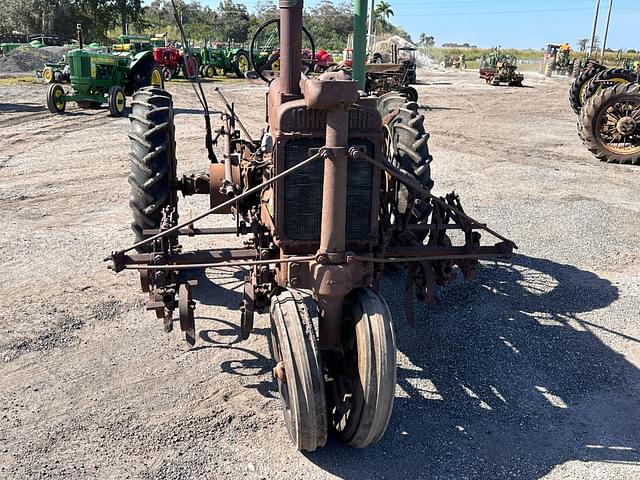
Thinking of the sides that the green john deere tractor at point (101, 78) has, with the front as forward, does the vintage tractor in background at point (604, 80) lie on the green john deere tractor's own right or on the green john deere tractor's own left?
on the green john deere tractor's own left

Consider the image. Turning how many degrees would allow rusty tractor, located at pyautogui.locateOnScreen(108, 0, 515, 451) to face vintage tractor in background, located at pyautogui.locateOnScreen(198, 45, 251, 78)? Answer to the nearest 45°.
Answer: approximately 180°

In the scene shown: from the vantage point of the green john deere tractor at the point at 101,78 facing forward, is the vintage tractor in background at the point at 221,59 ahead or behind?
behind

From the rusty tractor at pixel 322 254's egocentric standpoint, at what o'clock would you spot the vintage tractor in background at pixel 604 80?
The vintage tractor in background is roughly at 7 o'clock from the rusty tractor.

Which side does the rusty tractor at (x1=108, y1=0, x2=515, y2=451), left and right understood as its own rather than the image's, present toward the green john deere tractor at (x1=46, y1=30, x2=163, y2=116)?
back

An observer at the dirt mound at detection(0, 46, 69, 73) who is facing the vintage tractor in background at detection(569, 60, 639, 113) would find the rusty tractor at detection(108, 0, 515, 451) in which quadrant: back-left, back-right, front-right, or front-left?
front-right

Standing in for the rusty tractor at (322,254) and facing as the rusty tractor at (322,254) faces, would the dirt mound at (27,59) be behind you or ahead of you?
behind

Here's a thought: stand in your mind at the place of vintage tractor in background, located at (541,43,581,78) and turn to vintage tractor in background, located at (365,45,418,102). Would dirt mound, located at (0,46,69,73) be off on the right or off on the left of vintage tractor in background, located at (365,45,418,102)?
right

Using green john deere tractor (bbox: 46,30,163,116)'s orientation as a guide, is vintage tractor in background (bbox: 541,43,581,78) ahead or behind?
behind

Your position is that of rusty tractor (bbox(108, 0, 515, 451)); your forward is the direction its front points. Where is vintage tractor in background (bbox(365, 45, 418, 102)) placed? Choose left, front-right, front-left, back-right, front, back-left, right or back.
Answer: back

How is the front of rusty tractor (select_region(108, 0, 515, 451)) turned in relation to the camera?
facing the viewer

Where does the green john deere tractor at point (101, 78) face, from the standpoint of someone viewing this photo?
facing the viewer and to the left of the viewer

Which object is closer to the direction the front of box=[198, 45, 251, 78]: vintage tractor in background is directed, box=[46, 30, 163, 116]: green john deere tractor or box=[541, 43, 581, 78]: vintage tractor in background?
the green john deere tractor

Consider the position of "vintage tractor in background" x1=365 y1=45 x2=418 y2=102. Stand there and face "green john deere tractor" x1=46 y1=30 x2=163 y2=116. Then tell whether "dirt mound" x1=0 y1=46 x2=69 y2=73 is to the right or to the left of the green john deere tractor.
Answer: right

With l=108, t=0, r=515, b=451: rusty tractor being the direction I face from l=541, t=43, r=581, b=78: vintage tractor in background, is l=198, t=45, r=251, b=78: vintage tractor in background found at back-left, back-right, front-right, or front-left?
front-right

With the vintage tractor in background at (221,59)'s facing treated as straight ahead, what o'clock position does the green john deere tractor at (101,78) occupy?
The green john deere tractor is roughly at 11 o'clock from the vintage tractor in background.

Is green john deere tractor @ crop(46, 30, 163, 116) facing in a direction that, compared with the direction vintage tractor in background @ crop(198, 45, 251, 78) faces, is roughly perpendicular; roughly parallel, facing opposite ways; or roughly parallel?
roughly parallel
